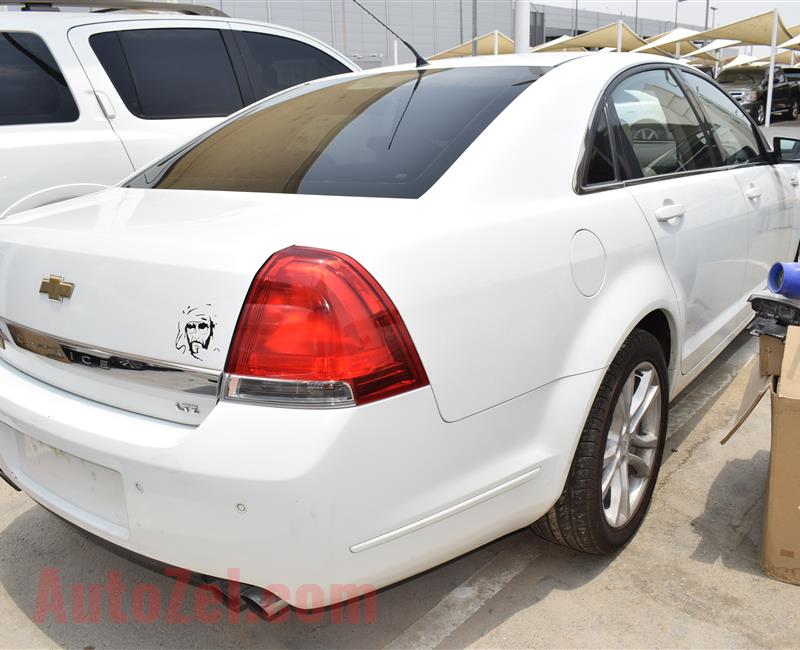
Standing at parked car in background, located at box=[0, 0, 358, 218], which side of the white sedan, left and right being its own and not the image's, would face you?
left

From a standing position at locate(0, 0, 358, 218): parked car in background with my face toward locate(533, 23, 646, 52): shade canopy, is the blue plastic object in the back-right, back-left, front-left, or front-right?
back-right

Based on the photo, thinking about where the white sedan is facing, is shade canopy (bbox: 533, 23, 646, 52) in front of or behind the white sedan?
in front

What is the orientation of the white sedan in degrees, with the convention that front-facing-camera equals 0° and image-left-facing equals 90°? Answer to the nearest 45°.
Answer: approximately 225°

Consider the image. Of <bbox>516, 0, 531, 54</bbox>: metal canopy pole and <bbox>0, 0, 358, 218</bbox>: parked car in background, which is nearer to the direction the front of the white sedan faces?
the metal canopy pole
